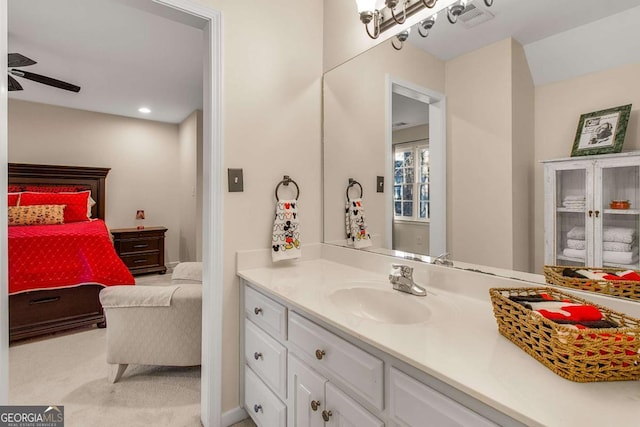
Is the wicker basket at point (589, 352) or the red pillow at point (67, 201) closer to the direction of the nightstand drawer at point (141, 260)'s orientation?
the wicker basket

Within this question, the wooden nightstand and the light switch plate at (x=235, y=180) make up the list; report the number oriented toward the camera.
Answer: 2

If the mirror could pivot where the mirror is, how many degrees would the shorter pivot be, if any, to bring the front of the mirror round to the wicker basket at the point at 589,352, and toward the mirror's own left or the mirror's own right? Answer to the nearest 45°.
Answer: approximately 45° to the mirror's own left

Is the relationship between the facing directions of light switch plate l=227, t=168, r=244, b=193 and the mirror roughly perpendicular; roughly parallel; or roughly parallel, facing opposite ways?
roughly perpendicular

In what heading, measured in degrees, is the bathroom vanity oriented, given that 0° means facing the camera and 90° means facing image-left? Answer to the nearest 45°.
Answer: approximately 45°

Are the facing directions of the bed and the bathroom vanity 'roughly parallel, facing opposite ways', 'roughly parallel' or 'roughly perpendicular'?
roughly perpendicular

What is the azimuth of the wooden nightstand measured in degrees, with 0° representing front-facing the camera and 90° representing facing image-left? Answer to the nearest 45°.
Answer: approximately 0°

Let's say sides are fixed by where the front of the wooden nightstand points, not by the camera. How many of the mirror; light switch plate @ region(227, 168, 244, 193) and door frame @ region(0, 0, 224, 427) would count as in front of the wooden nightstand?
3
